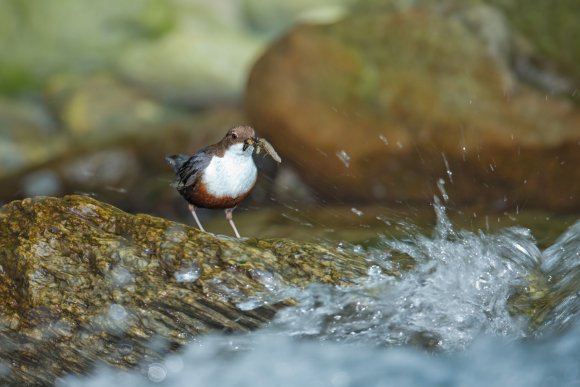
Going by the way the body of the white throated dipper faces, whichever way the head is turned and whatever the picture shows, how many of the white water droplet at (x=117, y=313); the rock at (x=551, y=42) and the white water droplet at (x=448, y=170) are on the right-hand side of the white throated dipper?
1

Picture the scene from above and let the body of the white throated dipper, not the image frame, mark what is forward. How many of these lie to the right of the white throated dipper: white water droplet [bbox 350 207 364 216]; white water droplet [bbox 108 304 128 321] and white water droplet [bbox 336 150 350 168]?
1

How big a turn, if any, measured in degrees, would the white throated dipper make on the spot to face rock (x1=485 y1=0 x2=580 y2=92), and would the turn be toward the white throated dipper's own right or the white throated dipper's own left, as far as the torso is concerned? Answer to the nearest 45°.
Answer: approximately 90° to the white throated dipper's own left

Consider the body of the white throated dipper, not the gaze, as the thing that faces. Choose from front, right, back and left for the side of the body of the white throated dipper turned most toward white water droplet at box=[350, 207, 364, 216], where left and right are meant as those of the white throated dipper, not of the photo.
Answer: left

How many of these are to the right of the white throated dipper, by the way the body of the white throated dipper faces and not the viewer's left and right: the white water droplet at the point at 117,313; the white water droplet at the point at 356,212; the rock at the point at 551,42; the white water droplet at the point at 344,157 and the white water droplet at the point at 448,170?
1

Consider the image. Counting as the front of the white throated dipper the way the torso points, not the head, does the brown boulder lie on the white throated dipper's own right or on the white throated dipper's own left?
on the white throated dipper's own left

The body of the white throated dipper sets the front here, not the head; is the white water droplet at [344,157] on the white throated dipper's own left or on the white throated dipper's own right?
on the white throated dipper's own left

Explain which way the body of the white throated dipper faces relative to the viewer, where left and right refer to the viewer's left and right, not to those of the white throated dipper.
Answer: facing the viewer and to the right of the viewer
